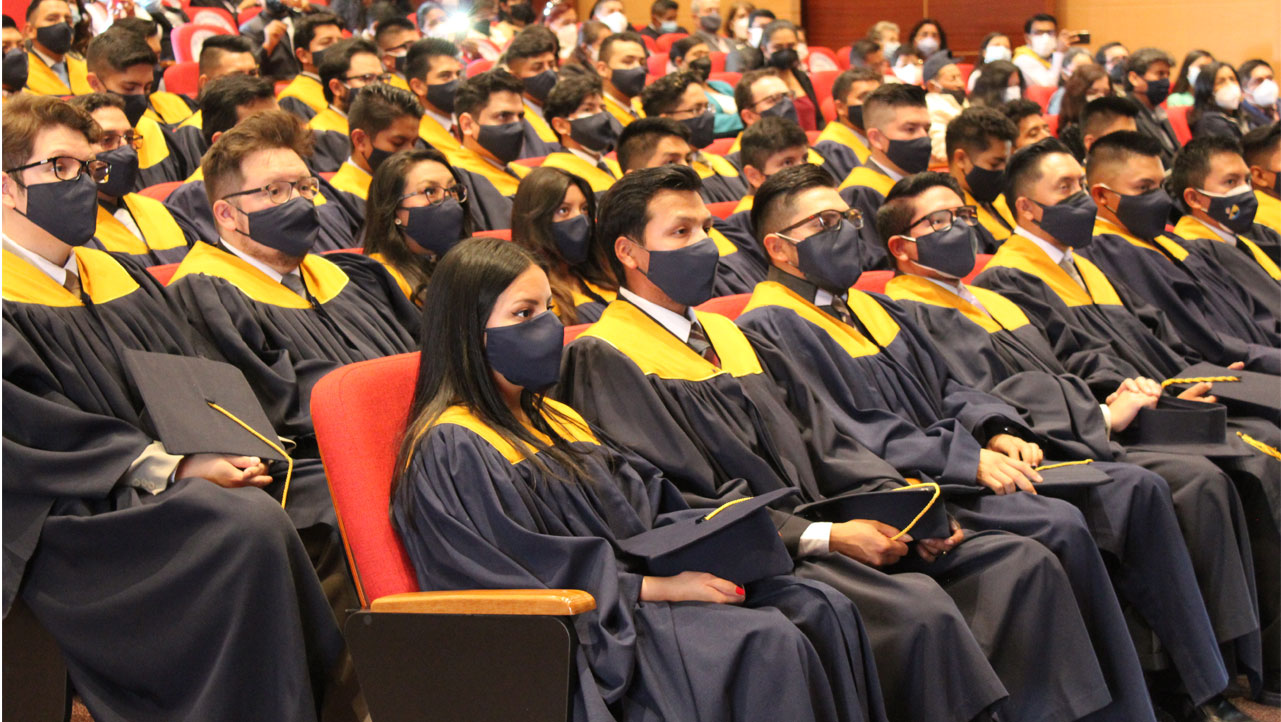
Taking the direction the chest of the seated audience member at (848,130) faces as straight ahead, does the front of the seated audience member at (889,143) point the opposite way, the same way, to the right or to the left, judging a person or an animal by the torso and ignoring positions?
the same way

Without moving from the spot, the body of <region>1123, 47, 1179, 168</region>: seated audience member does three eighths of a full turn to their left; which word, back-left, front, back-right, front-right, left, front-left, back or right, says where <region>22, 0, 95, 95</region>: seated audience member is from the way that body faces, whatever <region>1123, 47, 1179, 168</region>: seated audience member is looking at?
back-left

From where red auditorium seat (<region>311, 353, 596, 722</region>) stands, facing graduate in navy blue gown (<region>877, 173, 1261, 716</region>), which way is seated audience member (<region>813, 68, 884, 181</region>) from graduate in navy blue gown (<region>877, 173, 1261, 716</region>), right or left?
left

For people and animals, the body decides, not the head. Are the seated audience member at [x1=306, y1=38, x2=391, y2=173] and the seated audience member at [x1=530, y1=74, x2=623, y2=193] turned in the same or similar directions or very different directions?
same or similar directions

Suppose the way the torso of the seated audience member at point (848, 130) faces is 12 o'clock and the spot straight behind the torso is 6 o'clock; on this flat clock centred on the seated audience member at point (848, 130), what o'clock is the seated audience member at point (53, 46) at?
the seated audience member at point (53, 46) is roughly at 4 o'clock from the seated audience member at point (848, 130).

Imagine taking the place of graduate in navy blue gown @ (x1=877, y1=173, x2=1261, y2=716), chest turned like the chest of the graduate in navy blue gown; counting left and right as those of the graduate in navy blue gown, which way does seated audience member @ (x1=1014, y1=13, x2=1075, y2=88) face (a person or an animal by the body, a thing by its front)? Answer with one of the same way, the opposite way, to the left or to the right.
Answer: the same way

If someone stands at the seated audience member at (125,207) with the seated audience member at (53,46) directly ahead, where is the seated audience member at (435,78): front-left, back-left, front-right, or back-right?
front-right

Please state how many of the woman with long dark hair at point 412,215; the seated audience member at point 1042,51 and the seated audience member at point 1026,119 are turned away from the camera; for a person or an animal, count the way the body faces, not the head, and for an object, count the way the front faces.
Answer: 0
